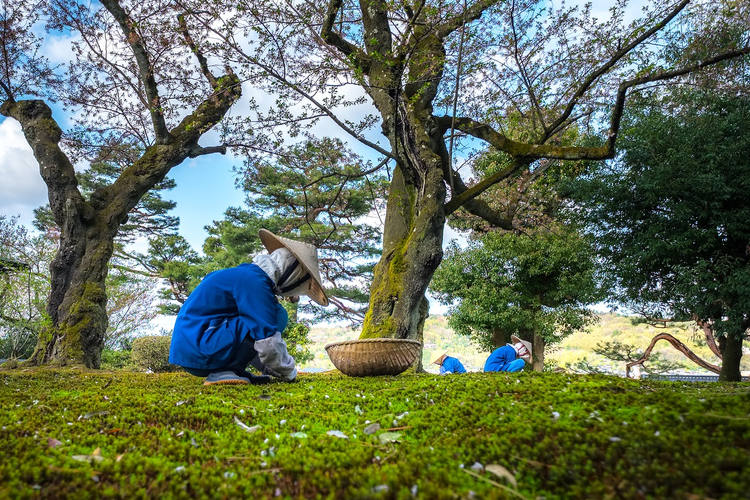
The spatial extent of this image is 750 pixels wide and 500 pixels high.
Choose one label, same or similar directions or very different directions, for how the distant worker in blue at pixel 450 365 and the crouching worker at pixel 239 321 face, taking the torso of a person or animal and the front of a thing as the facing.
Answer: very different directions

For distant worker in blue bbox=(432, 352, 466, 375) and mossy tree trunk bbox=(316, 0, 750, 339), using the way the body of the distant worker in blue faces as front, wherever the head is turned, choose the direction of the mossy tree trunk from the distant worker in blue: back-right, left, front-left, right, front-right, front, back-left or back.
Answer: left

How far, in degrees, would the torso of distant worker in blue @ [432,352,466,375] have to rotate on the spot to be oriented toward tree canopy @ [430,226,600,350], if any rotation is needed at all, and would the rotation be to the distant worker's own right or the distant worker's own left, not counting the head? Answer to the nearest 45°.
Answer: approximately 135° to the distant worker's own right

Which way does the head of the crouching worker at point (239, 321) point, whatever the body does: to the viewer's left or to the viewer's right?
to the viewer's right

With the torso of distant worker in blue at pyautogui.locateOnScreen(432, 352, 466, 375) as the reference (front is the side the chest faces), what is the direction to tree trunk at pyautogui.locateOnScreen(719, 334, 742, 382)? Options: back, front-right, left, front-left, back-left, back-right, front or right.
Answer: back

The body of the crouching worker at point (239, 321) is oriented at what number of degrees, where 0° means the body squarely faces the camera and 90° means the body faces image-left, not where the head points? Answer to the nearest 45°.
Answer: approximately 270°

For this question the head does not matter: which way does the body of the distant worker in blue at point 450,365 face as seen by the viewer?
to the viewer's left

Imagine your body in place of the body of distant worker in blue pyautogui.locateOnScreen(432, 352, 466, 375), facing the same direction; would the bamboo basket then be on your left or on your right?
on your left

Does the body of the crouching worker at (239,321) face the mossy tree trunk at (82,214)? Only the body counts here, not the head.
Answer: no

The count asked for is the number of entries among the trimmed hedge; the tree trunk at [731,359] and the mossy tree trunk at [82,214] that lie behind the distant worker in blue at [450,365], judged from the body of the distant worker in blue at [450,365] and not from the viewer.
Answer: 1

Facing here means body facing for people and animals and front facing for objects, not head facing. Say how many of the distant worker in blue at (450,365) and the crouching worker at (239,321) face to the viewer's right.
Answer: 1
